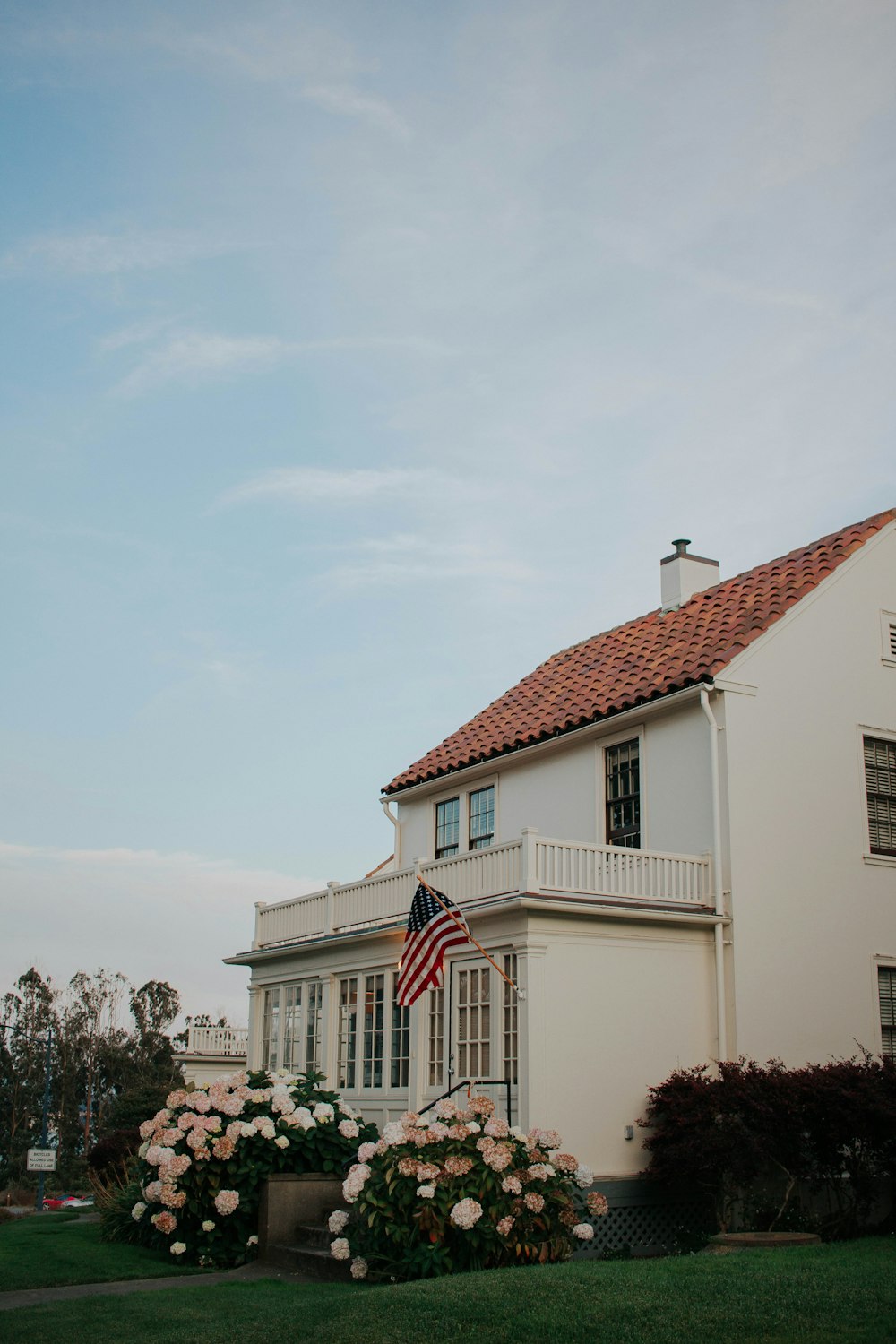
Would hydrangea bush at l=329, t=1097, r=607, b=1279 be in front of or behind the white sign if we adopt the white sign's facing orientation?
in front

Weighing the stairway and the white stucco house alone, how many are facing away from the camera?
0

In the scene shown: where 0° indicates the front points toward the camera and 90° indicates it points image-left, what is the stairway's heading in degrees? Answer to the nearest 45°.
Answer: approximately 45°

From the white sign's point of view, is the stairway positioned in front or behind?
in front

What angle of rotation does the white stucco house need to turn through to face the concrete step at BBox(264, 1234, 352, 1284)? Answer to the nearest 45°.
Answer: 0° — it already faces it

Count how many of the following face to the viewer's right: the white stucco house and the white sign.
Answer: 0

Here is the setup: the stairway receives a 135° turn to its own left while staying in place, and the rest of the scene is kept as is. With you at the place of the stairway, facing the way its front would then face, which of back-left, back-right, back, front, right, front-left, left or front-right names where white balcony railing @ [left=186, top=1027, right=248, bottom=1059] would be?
left

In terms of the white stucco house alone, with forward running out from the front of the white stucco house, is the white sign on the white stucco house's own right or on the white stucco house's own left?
on the white stucco house's own right

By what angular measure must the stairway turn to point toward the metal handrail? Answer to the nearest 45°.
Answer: approximately 135° to its left

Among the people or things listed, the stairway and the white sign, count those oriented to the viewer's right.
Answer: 0
